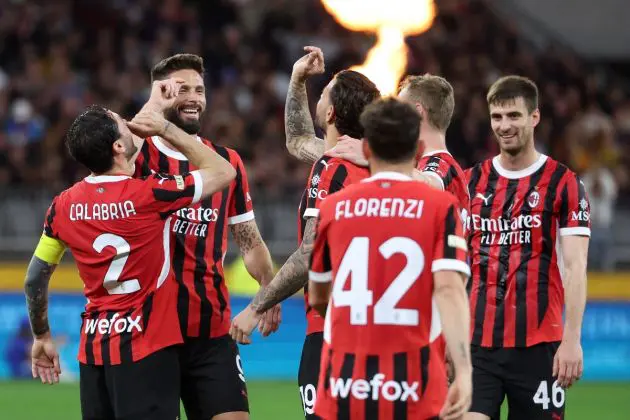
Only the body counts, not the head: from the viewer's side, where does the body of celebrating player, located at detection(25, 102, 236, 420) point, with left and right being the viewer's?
facing away from the viewer and to the right of the viewer

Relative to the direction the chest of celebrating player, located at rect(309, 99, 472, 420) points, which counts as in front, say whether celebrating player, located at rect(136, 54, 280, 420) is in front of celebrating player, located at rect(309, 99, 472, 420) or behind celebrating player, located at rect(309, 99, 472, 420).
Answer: in front

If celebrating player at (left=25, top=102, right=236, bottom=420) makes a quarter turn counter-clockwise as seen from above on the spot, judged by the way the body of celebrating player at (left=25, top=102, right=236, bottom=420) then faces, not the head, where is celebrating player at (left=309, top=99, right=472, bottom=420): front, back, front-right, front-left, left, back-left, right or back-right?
back

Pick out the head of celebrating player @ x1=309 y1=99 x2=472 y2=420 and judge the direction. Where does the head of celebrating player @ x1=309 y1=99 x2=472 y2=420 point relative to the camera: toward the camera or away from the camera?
away from the camera

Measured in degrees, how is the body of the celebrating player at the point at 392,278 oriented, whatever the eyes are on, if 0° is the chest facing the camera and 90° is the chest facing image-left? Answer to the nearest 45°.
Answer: approximately 180°

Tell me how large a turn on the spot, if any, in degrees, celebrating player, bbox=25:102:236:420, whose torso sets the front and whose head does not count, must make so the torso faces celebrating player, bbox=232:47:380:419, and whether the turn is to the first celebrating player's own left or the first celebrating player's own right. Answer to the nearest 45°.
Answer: approximately 45° to the first celebrating player's own right

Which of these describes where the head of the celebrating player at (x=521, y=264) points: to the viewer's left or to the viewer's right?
to the viewer's left

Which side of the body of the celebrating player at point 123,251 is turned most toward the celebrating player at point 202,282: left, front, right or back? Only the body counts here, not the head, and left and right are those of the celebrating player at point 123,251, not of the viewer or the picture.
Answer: front
